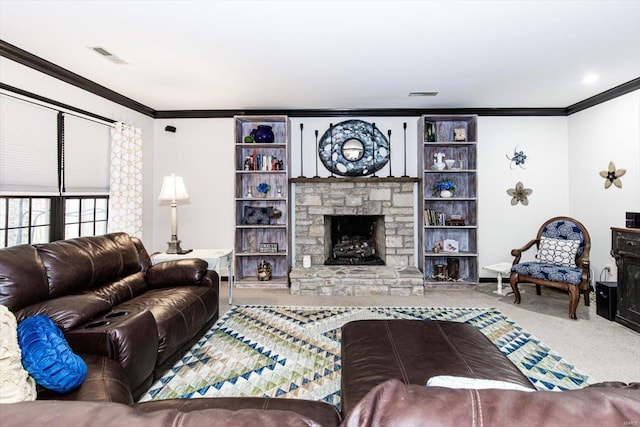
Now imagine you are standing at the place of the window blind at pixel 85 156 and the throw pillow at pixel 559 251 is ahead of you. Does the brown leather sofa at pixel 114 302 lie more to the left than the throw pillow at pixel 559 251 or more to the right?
right

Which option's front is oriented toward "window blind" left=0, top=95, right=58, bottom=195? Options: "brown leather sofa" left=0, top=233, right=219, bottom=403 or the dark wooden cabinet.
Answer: the dark wooden cabinet

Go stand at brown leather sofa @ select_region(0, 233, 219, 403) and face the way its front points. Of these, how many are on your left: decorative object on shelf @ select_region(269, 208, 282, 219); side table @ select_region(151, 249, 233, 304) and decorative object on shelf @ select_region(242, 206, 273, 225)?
3

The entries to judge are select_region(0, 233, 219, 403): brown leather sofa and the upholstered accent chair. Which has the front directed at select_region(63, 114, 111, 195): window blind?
the upholstered accent chair

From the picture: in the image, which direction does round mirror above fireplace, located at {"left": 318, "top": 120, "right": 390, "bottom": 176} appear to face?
toward the camera

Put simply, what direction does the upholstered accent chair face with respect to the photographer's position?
facing the viewer and to the left of the viewer

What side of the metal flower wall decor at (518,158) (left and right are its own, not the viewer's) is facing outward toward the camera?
front

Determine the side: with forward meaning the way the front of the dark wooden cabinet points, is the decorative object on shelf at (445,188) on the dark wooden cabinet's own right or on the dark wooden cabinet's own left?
on the dark wooden cabinet's own right

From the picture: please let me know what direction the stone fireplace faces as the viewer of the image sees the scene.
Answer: facing the viewer

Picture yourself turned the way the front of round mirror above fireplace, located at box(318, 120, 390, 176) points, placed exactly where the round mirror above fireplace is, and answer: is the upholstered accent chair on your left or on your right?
on your left

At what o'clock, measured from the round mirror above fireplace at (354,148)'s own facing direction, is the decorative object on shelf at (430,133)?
The decorative object on shelf is roughly at 9 o'clock from the round mirror above fireplace.

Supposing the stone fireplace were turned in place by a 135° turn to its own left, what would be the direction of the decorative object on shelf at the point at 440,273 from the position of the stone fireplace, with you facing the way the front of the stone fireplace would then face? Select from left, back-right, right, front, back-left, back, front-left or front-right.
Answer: front-right
